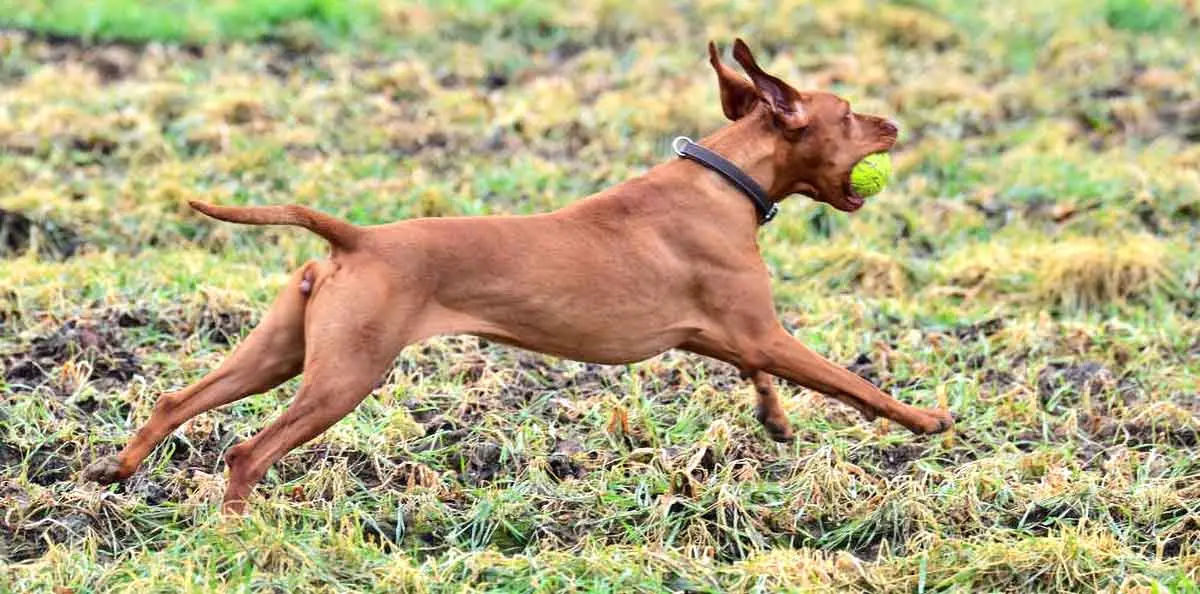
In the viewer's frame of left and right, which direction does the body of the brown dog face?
facing to the right of the viewer
